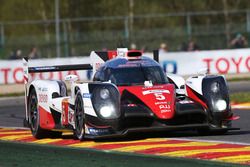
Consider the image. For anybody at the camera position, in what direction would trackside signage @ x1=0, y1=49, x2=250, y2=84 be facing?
facing the viewer

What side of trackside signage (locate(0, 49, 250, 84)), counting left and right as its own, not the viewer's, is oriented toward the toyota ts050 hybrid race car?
front

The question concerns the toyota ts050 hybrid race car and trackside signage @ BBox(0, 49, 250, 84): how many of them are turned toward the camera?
2

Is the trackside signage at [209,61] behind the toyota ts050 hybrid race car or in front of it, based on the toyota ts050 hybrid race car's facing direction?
behind
